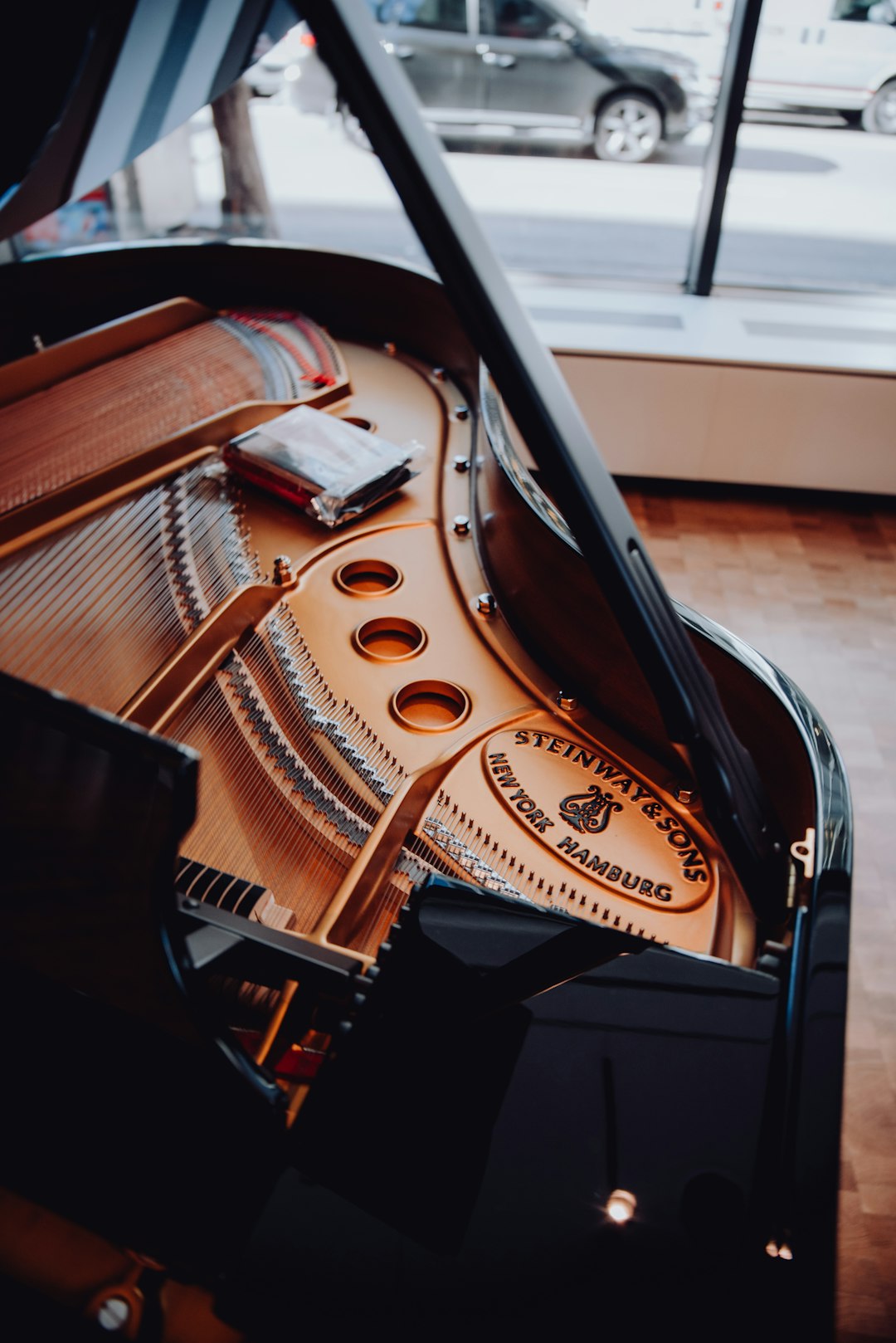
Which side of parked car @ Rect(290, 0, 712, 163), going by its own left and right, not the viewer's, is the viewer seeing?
right

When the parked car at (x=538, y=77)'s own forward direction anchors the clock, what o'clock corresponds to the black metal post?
The black metal post is roughly at 2 o'clock from the parked car.

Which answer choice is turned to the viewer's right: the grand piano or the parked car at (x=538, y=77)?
the parked car

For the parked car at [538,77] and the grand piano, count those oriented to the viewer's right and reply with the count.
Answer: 1

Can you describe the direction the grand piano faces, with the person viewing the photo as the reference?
facing the viewer and to the left of the viewer

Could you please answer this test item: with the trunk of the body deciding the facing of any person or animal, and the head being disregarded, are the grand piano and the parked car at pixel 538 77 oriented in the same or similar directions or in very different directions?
very different directions
